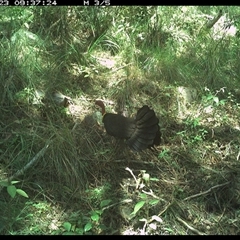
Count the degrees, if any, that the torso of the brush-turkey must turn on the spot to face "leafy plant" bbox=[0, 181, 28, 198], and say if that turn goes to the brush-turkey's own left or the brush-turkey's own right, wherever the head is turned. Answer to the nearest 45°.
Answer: approximately 45° to the brush-turkey's own left

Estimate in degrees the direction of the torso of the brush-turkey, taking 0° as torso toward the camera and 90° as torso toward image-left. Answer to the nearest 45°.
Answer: approximately 90°
